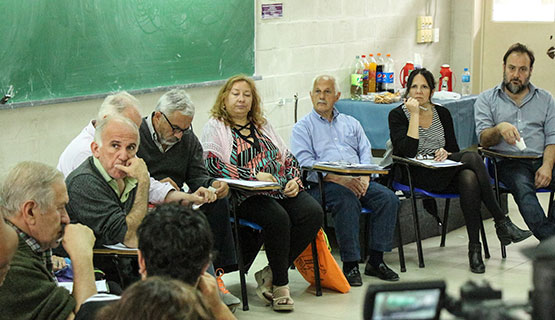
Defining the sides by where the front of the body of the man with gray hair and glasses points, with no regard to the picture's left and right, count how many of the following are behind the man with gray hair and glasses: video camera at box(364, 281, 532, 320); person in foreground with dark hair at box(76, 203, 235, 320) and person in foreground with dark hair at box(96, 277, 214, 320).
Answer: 0

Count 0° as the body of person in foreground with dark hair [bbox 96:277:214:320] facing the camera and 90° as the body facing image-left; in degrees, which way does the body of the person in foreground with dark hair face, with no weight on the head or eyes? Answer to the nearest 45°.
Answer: approximately 180°

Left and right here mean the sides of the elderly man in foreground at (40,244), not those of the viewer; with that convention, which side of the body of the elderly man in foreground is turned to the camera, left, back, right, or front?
right

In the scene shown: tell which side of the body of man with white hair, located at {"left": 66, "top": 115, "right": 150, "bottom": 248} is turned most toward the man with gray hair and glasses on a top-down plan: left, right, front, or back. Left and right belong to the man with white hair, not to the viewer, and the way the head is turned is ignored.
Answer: left

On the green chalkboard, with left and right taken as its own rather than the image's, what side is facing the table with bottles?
left

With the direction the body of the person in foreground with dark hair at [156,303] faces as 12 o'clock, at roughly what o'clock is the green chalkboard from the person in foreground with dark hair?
The green chalkboard is roughly at 12 o'clock from the person in foreground with dark hair.

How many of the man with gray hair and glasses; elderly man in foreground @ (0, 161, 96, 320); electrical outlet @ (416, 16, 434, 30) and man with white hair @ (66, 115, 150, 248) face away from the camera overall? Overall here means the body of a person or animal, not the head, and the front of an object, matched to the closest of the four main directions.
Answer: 0

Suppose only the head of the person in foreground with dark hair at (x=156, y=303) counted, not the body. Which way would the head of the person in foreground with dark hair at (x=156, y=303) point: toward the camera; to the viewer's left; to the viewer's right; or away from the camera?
away from the camera

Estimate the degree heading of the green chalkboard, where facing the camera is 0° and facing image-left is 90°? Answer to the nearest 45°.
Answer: approximately 315°

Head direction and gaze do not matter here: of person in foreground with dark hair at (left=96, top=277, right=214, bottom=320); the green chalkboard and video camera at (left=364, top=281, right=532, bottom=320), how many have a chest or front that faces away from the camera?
2

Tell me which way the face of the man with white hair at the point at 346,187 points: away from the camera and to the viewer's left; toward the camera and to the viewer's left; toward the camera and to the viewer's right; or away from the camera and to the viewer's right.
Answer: toward the camera and to the viewer's left

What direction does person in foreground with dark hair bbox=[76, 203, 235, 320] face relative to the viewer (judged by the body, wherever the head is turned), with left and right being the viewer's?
facing away from the viewer

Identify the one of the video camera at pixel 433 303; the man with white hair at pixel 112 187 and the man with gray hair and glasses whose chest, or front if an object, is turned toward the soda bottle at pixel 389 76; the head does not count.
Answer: the video camera

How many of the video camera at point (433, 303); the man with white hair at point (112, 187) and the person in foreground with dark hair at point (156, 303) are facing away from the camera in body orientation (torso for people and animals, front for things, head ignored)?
2

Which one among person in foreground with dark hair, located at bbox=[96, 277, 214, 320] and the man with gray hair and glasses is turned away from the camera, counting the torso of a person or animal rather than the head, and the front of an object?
the person in foreground with dark hair

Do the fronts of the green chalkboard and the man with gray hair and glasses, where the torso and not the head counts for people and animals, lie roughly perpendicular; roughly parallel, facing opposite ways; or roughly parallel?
roughly parallel

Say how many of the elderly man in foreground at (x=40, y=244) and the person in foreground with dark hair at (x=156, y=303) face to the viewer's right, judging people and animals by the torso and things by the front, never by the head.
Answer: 1
